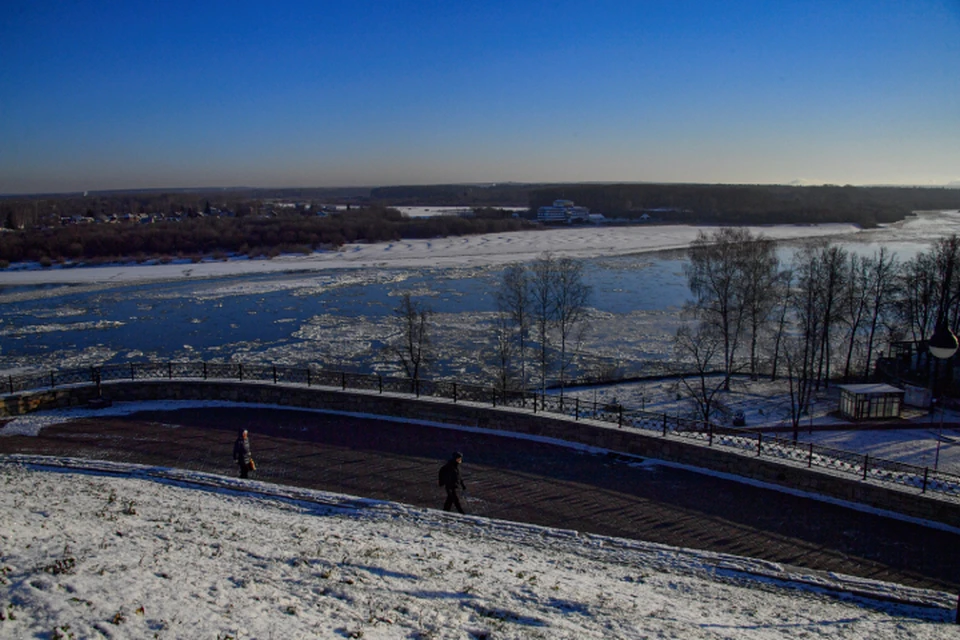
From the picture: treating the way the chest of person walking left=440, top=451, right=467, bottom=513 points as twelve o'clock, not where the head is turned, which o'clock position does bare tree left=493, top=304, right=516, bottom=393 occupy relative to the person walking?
The bare tree is roughly at 9 o'clock from the person walking.

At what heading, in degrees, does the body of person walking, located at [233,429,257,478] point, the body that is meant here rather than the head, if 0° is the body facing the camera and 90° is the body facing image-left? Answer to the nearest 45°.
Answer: approximately 270°

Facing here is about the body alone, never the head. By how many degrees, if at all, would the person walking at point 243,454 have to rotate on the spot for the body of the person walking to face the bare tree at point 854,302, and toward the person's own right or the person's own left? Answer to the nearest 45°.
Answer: approximately 45° to the person's own left

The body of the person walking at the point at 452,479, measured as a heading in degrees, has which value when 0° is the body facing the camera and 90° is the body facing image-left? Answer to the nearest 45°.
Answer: approximately 270°
